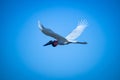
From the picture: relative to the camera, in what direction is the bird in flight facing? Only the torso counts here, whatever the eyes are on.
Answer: to the viewer's left
